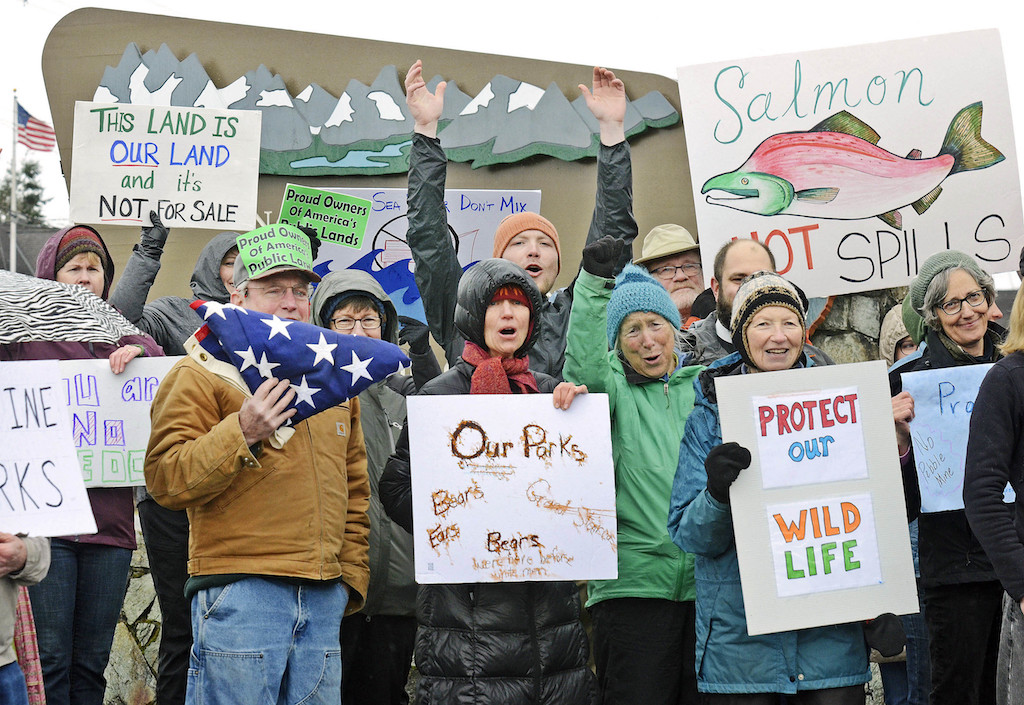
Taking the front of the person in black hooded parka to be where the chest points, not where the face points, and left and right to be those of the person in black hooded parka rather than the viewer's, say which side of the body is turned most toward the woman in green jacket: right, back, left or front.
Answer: left

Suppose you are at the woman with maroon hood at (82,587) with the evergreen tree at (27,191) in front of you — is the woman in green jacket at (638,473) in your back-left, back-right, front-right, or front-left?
back-right

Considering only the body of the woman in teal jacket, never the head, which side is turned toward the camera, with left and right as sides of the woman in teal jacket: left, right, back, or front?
front

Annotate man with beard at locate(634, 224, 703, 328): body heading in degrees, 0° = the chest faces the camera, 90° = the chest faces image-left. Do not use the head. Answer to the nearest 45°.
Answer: approximately 0°
